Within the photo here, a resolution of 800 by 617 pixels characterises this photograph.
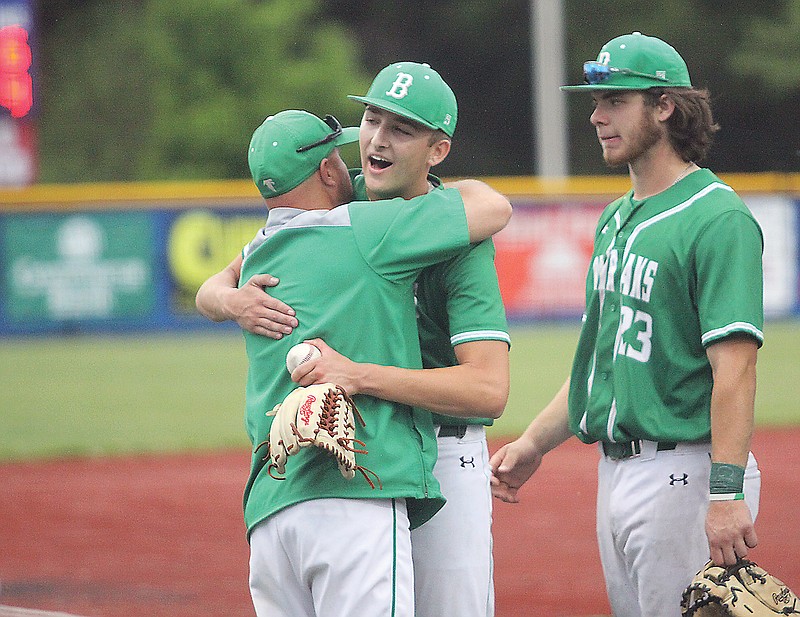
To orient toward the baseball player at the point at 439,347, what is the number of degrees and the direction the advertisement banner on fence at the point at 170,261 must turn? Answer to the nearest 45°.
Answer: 0° — it already faces them

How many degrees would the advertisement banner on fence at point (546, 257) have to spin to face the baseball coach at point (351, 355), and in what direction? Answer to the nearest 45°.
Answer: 0° — it already faces them

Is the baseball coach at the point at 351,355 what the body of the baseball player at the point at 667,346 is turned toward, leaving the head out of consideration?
yes

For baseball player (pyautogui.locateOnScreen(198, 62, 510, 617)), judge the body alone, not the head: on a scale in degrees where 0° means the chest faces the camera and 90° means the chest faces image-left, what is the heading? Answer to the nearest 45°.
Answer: approximately 45°

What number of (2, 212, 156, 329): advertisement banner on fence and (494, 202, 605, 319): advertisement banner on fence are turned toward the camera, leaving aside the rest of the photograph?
2

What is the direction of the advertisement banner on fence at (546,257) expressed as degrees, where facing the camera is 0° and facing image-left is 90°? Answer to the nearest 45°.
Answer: approximately 0°

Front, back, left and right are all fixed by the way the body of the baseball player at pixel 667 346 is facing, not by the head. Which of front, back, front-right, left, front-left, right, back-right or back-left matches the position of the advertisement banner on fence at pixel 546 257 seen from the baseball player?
back-right

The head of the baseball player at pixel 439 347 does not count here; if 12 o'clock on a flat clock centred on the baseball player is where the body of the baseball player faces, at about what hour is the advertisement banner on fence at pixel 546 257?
The advertisement banner on fence is roughly at 5 o'clock from the baseball player.

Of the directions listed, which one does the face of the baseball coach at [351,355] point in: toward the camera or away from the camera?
away from the camera

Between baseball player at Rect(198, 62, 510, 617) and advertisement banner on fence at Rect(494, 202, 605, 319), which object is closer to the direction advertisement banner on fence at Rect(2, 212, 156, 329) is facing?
the baseball player

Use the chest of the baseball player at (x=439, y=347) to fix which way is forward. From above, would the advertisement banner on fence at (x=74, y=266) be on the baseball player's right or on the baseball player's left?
on the baseball player's right

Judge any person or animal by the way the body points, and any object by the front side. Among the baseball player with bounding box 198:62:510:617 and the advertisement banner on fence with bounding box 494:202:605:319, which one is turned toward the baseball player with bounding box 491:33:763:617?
the advertisement banner on fence
